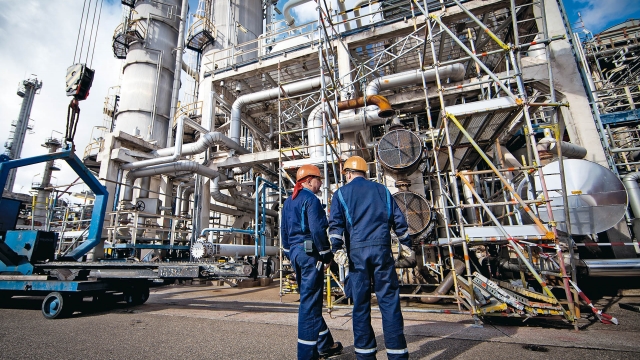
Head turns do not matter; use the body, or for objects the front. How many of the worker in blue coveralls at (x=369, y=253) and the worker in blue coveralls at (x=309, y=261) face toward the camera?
0

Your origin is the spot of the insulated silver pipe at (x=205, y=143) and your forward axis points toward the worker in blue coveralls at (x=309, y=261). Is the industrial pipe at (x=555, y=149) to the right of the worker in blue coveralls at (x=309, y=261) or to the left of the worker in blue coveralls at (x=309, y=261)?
left

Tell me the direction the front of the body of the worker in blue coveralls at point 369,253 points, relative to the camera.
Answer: away from the camera

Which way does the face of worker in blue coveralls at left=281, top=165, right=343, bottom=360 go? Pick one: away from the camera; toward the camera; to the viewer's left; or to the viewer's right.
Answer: to the viewer's right

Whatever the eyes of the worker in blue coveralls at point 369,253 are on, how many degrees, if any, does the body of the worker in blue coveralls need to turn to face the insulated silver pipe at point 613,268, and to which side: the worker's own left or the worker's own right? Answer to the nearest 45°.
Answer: approximately 45° to the worker's own right

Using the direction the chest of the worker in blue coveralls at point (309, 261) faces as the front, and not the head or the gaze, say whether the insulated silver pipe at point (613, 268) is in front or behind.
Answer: in front

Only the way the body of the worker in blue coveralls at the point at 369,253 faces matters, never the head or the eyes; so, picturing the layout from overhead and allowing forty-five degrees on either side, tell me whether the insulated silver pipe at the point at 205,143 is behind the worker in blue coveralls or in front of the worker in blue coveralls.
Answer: in front

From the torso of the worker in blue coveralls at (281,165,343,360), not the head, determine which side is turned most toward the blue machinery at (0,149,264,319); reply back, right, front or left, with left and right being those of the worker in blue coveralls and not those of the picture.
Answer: left

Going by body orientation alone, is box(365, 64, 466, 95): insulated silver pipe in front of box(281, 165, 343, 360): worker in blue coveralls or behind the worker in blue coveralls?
in front

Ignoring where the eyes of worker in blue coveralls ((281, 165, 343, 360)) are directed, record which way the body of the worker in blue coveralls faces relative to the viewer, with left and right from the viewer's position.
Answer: facing away from the viewer and to the right of the viewer
